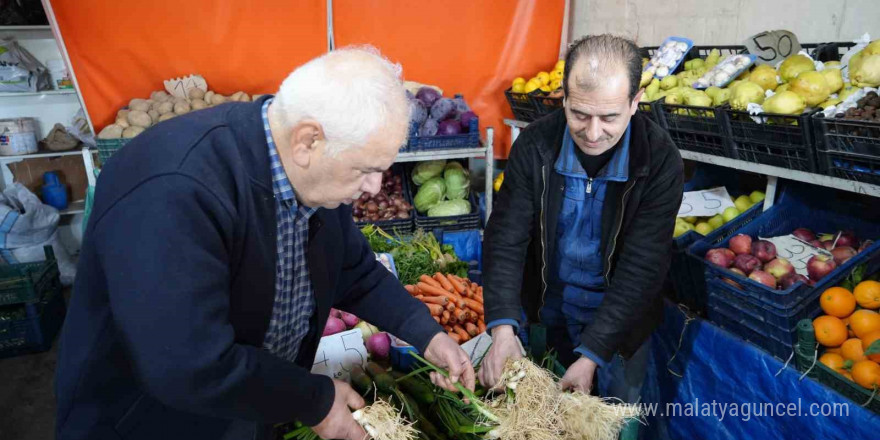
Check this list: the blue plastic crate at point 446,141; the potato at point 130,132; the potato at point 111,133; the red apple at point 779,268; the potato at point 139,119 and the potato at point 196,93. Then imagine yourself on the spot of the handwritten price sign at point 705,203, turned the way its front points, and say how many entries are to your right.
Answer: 5

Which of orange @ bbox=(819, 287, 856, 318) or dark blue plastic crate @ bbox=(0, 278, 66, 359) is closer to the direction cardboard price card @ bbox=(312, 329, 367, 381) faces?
the orange

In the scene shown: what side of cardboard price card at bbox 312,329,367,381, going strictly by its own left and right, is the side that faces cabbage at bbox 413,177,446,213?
back

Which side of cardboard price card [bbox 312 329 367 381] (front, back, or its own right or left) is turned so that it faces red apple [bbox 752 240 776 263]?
left

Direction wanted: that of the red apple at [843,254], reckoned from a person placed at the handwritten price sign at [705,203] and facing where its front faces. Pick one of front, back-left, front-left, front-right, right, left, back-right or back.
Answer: front-left

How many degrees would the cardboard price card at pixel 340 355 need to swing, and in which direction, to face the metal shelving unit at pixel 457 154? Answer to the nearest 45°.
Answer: approximately 135° to its left

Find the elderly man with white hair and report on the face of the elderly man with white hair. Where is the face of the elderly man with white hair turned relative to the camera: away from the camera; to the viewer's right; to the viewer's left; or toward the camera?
to the viewer's right

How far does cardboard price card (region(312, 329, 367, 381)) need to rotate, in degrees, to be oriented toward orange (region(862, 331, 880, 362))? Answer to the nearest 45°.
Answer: approximately 90° to its left

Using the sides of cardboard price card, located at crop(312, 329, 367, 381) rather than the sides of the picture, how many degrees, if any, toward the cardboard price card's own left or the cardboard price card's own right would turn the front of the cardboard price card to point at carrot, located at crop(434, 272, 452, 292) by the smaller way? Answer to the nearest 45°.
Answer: approximately 135° to the cardboard price card's own left

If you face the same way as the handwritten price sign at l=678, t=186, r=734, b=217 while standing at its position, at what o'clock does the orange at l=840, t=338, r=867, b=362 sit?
The orange is roughly at 11 o'clock from the handwritten price sign.

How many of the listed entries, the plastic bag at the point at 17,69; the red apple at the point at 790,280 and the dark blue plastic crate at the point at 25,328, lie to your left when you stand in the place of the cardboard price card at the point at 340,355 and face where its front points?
1

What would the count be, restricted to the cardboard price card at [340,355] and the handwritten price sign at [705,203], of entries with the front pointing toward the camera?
2

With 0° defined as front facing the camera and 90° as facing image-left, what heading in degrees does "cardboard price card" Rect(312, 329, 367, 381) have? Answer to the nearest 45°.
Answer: approximately 0°

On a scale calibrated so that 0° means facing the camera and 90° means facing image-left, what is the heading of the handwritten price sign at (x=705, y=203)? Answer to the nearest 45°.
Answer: approximately 0°
